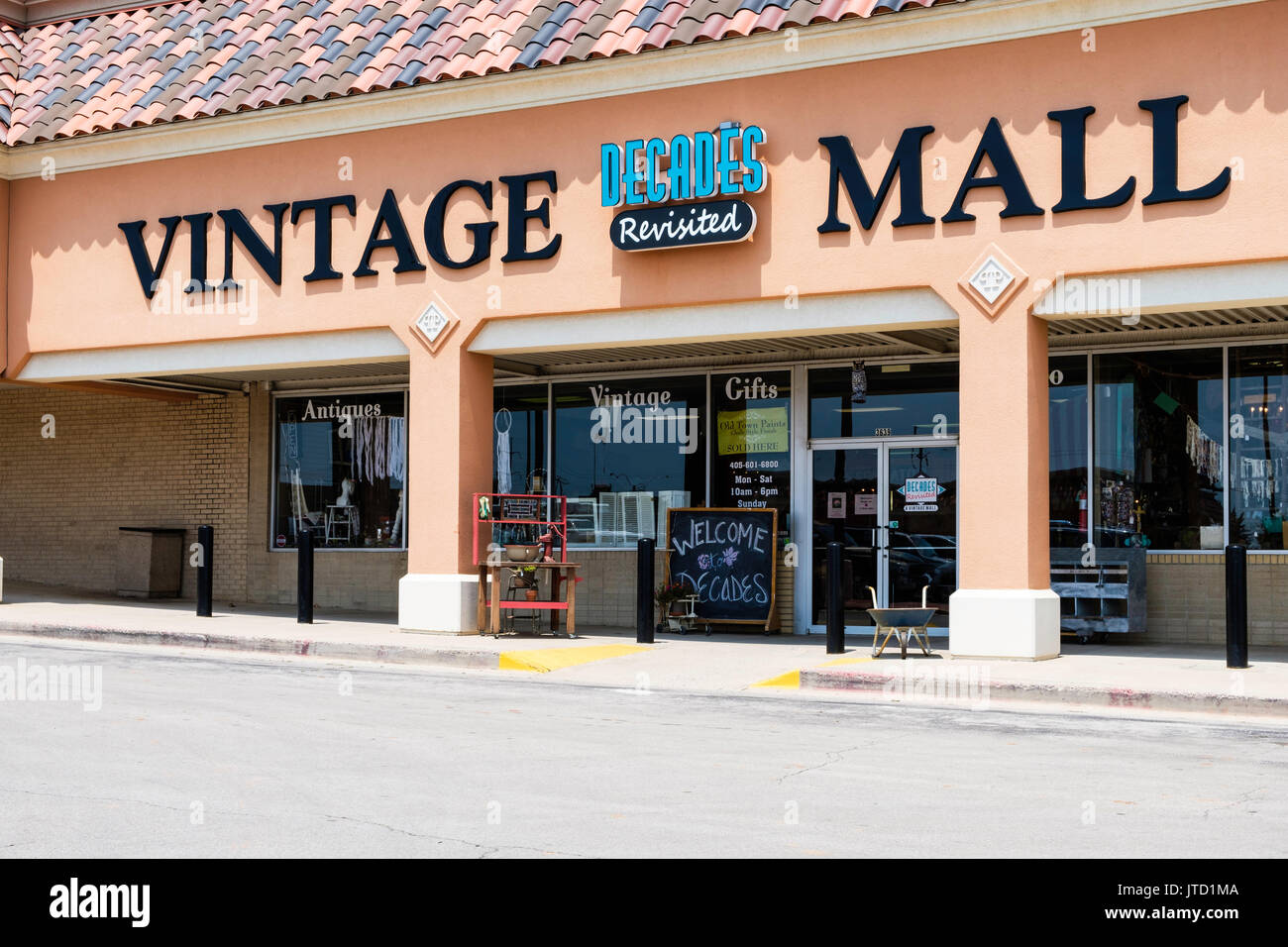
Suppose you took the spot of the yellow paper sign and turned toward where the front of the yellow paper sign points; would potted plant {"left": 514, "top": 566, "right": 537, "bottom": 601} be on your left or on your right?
on your right

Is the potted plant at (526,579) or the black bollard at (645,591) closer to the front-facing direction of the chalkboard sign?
the black bollard

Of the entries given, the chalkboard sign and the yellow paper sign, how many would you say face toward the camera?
2

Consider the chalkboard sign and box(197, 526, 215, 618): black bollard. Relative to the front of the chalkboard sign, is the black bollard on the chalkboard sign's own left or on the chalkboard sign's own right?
on the chalkboard sign's own right

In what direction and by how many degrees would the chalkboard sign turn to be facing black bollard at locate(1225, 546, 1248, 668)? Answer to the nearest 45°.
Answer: approximately 45° to its left

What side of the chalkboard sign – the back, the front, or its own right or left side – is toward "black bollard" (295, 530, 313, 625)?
right

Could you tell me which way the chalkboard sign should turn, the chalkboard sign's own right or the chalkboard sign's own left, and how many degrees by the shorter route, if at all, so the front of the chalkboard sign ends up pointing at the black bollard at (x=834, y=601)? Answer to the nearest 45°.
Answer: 0° — it already faces it

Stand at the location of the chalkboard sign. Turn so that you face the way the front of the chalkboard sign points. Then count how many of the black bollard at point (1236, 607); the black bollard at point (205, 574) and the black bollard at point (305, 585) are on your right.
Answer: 2

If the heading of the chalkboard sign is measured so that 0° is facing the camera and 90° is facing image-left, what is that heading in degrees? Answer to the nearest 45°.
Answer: approximately 0°

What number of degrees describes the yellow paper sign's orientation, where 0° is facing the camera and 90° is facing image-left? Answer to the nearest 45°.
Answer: approximately 0°
